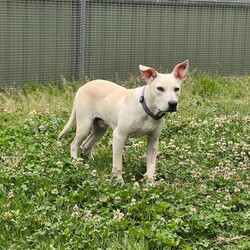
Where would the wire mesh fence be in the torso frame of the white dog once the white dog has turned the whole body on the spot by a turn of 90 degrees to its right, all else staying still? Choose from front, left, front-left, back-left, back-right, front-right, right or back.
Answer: back-right

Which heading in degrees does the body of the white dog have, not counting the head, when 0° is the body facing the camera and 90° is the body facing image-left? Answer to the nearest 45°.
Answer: approximately 315°
